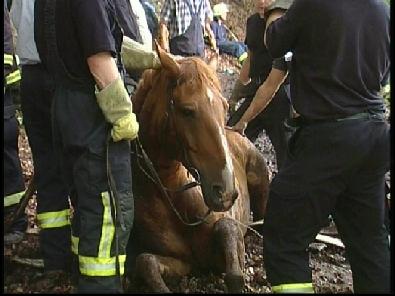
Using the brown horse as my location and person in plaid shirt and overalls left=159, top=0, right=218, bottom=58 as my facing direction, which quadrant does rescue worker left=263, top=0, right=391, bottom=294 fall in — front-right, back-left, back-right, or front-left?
back-right

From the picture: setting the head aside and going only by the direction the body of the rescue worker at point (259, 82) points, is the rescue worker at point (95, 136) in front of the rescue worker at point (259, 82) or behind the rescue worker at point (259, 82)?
in front

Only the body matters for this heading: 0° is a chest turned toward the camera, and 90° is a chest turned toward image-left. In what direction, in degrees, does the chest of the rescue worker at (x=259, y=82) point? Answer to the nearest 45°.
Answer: approximately 45°

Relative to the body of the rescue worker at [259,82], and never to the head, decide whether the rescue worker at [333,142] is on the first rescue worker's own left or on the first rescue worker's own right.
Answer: on the first rescue worker's own left

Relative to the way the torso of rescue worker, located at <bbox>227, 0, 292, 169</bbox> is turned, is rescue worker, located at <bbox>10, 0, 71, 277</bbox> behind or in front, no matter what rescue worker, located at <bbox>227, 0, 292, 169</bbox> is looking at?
in front

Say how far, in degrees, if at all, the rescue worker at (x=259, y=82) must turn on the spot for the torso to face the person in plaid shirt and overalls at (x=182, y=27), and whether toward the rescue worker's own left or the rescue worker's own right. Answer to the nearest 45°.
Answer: approximately 90° to the rescue worker's own right
